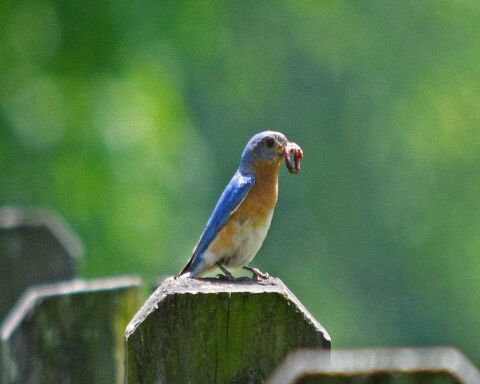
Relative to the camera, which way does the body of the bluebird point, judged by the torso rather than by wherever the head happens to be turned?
to the viewer's right

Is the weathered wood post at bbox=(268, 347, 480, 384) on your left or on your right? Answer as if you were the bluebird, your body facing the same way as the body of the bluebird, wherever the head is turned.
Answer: on your right
